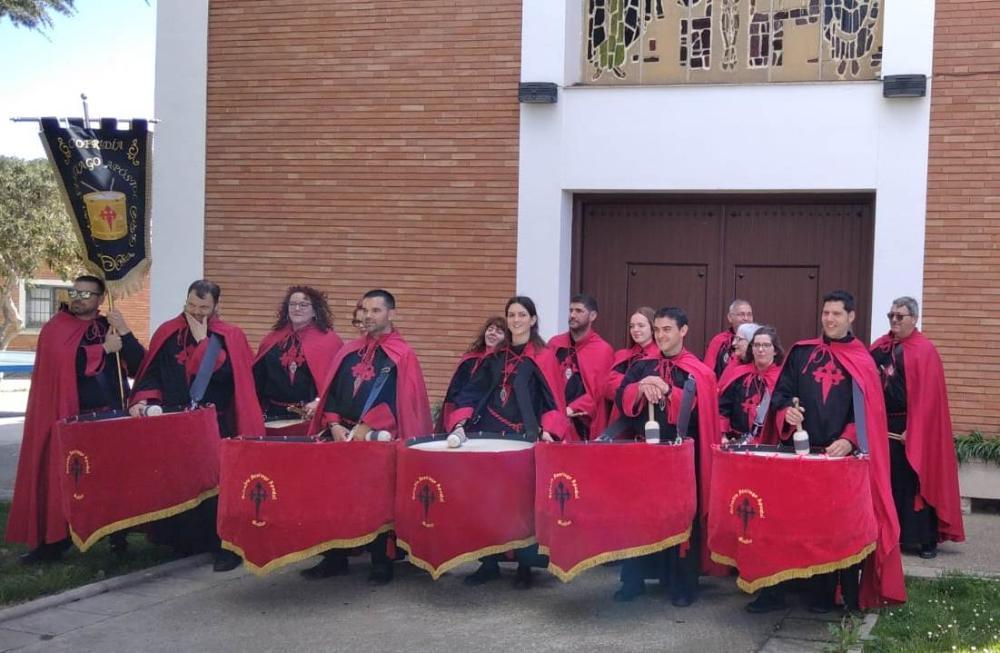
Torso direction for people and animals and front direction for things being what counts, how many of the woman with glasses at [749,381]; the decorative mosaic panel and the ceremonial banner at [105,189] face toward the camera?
3

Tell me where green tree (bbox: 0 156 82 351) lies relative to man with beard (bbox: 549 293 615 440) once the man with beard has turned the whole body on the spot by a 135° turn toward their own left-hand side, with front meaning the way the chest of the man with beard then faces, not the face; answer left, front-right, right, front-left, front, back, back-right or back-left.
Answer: back-left

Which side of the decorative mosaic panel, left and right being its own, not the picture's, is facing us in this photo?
front

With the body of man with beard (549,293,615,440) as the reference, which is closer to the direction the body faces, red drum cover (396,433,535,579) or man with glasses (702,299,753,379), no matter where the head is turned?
the red drum cover

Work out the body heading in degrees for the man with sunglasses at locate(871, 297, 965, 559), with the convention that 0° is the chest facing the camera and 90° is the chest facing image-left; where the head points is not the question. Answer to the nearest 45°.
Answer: approximately 45°

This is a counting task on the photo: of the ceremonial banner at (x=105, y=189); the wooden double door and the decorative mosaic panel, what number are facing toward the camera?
3

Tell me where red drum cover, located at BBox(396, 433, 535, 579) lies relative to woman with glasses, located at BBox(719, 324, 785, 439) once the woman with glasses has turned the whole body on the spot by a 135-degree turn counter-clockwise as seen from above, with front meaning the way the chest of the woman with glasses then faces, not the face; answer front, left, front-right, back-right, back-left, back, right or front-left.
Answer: back

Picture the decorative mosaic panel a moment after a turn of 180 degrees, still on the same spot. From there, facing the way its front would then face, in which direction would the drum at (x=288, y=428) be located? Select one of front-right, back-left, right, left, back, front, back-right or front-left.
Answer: back-left

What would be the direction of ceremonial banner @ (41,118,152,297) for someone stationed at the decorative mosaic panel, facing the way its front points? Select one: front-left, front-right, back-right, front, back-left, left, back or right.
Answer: front-right

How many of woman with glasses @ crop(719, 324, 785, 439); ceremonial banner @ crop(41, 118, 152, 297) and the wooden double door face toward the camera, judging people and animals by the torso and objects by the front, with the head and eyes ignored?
3

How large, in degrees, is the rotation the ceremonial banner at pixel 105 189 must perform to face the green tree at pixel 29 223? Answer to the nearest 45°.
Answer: approximately 180°

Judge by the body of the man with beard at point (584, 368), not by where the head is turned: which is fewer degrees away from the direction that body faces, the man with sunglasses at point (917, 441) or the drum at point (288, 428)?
the drum

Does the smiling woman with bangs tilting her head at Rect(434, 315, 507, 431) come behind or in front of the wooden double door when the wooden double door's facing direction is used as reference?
in front

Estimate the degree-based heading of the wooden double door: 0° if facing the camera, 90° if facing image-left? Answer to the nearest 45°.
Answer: approximately 0°

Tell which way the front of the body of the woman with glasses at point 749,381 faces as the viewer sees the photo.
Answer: toward the camera
